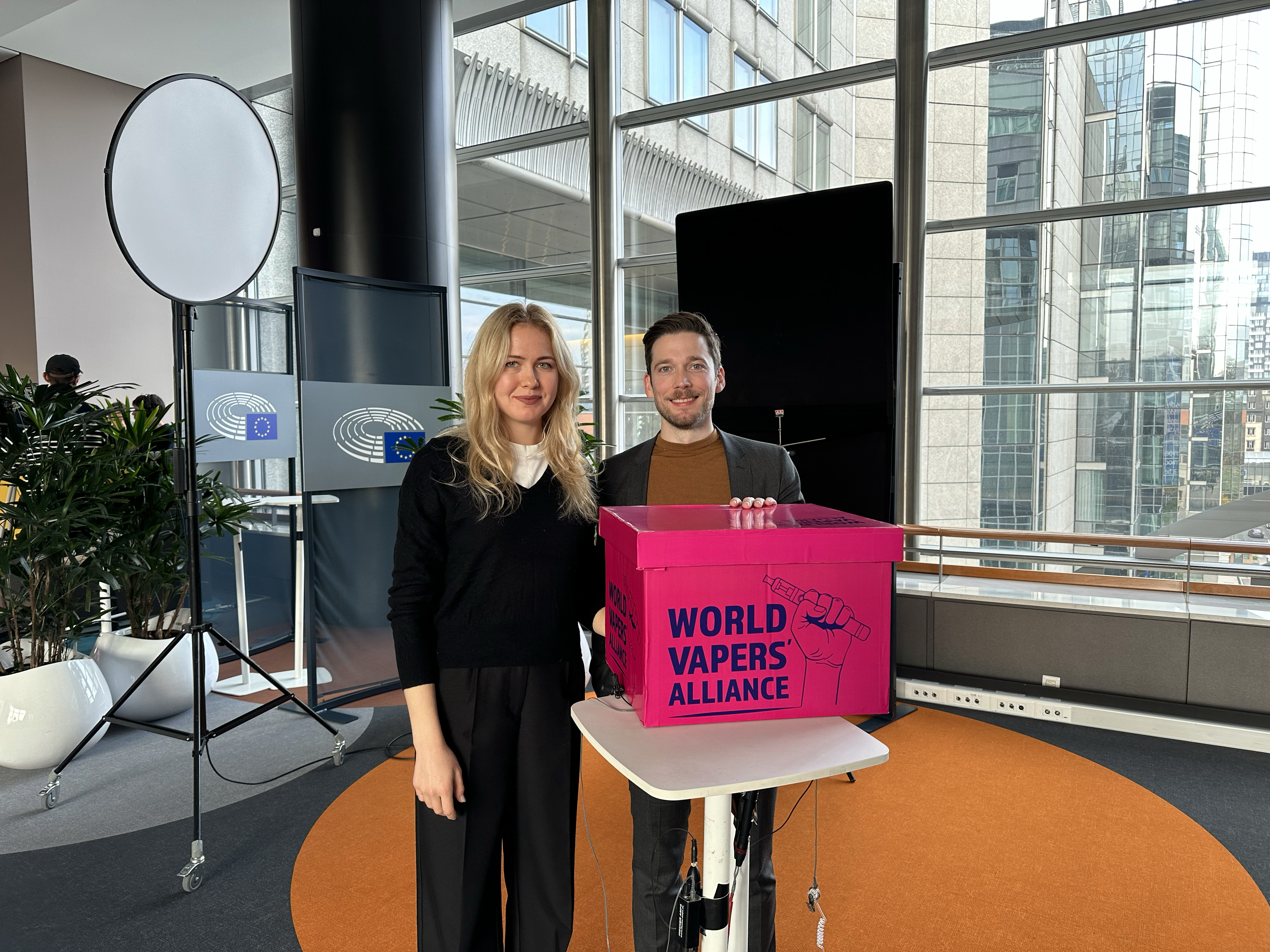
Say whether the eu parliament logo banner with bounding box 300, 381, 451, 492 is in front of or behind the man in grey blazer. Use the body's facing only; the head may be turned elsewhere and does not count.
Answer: behind

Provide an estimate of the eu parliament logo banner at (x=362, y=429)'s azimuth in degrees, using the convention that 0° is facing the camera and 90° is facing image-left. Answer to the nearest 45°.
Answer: approximately 315°

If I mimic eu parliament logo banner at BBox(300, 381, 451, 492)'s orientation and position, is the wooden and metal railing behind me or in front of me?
in front

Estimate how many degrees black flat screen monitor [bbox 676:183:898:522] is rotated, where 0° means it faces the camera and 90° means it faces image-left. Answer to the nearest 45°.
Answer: approximately 45°

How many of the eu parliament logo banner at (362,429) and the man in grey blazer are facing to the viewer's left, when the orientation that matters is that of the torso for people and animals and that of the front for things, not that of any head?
0

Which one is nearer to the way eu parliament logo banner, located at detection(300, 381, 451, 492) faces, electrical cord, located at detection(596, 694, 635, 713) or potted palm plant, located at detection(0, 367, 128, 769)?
the electrical cord

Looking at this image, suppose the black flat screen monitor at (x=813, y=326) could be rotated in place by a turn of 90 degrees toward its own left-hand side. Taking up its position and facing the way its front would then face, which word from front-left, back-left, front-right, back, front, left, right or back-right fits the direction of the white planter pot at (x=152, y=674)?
back-right

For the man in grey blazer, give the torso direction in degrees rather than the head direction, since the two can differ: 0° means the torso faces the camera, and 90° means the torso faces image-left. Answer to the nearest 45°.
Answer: approximately 0°

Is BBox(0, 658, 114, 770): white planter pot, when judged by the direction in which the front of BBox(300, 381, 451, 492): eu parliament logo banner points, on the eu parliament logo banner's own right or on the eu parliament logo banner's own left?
on the eu parliament logo banner's own right

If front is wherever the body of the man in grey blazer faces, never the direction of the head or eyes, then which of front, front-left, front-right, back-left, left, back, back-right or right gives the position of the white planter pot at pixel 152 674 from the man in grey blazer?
back-right

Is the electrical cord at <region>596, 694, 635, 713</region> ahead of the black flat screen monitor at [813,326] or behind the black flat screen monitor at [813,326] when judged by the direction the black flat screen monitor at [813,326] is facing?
ahead

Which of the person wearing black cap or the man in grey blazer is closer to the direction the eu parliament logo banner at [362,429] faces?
the man in grey blazer
